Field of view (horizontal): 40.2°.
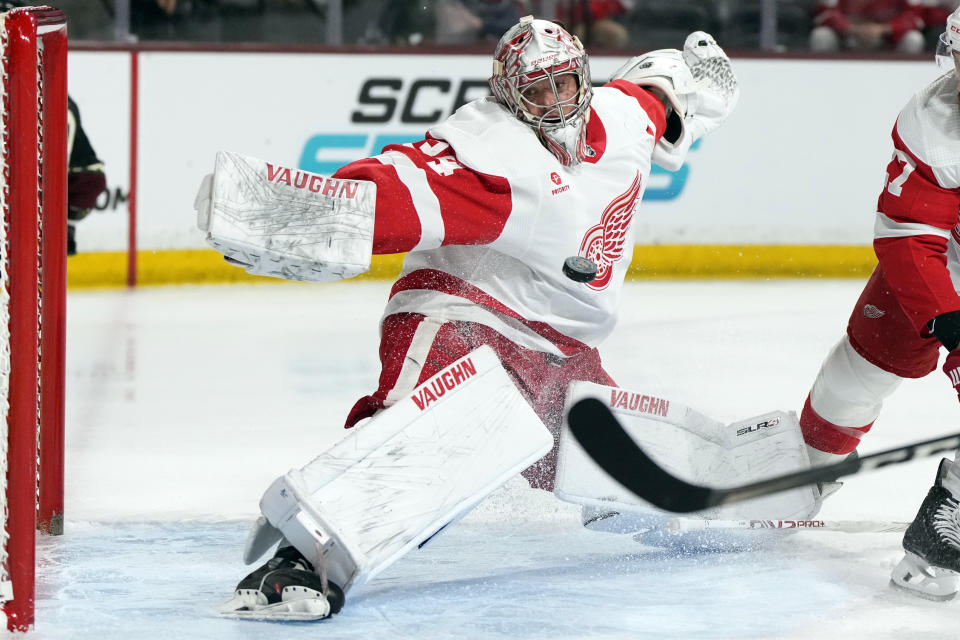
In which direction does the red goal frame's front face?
to the viewer's right

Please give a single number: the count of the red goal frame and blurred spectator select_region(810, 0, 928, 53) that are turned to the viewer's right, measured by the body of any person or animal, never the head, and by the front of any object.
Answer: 1

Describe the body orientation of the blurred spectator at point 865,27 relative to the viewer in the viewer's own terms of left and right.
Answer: facing the viewer

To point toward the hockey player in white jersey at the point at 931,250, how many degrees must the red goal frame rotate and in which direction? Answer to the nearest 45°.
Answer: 0° — it already faces them

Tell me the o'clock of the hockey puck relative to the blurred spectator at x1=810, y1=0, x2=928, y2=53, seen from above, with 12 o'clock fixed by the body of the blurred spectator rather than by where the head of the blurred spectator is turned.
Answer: The hockey puck is roughly at 12 o'clock from the blurred spectator.

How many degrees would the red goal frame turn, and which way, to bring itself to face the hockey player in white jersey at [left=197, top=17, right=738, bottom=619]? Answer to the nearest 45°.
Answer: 0° — it already faces them

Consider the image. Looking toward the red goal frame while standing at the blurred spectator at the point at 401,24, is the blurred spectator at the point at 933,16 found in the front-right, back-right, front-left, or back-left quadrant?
back-left

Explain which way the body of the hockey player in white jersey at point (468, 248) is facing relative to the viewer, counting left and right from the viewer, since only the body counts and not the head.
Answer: facing the viewer and to the right of the viewer

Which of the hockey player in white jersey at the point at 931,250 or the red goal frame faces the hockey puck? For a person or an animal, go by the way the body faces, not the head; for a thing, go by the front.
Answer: the red goal frame
